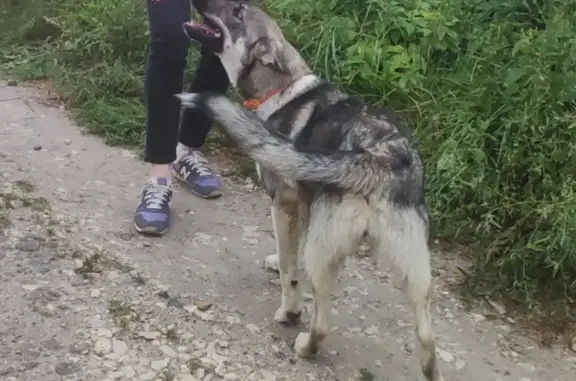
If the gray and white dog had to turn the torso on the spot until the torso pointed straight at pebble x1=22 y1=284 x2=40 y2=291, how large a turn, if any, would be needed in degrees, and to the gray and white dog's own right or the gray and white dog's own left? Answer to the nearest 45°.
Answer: approximately 45° to the gray and white dog's own left

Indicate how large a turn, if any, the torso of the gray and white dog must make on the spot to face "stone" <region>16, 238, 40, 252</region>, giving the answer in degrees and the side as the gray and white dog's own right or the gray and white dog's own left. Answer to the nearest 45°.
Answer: approximately 45° to the gray and white dog's own left

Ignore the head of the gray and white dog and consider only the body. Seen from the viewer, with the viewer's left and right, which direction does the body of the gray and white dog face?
facing away from the viewer and to the left of the viewer
